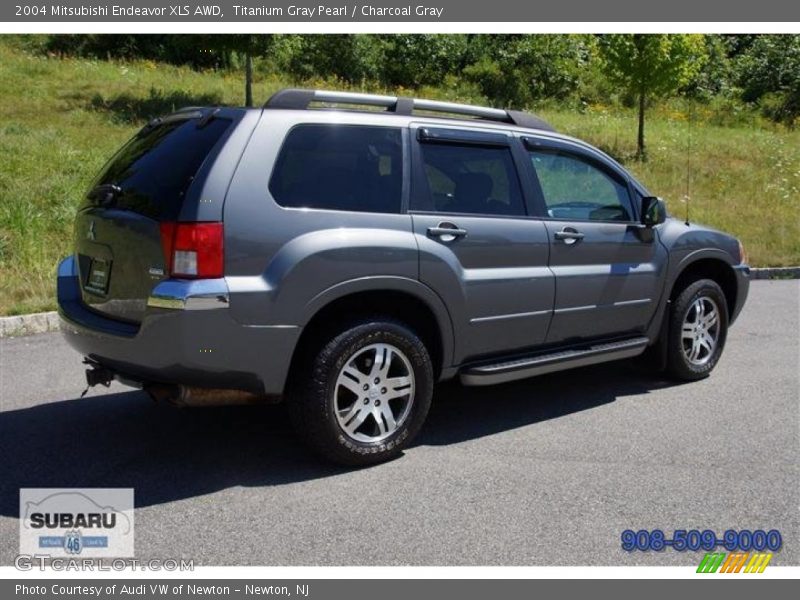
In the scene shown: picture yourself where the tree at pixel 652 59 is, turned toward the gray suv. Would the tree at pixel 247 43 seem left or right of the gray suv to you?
right

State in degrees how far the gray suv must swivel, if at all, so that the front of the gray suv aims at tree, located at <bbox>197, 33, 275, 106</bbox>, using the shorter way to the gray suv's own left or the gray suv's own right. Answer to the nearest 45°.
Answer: approximately 45° to the gray suv's own left

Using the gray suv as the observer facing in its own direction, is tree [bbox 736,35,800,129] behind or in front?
in front

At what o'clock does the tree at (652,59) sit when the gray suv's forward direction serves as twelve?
The tree is roughly at 11 o'clock from the gray suv.

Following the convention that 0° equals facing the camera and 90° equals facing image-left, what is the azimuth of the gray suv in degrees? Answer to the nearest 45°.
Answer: approximately 225°

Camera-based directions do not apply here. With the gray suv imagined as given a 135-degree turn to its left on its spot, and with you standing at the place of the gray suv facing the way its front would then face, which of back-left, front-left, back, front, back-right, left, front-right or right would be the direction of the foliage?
right
